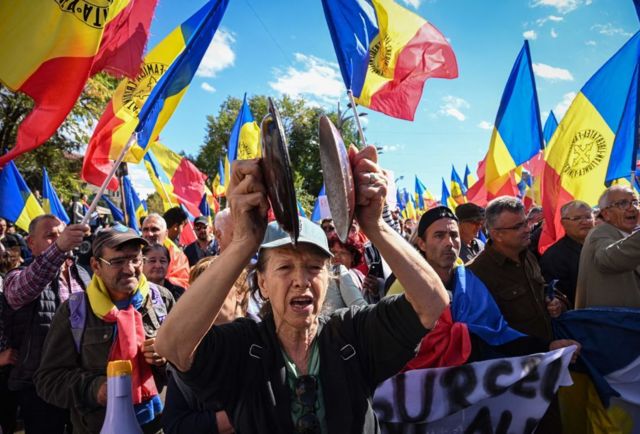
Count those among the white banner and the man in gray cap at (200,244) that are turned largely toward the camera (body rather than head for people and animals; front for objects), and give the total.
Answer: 2

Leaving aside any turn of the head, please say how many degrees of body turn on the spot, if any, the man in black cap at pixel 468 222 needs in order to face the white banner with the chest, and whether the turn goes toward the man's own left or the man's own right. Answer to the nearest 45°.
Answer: approximately 45° to the man's own right

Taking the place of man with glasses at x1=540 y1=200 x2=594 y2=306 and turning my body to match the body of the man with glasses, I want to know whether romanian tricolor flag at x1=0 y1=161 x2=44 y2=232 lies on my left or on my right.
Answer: on my right

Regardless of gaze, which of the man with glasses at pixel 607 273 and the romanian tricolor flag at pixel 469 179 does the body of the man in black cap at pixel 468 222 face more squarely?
the man with glasses

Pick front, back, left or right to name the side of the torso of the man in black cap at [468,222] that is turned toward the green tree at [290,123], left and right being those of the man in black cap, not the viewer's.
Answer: back

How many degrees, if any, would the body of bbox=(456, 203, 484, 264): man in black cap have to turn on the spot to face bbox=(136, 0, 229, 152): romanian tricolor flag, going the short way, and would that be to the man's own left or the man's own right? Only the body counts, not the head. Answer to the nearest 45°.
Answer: approximately 90° to the man's own right

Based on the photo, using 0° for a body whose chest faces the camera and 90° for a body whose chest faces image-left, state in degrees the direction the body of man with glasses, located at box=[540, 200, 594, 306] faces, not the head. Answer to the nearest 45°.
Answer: approximately 315°

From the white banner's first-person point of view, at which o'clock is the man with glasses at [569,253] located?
The man with glasses is roughly at 7 o'clock from the white banner.

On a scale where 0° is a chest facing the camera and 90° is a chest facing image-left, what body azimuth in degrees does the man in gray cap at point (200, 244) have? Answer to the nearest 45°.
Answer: approximately 0°
